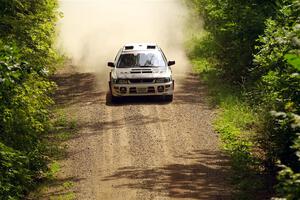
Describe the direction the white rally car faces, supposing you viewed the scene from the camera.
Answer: facing the viewer
